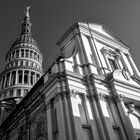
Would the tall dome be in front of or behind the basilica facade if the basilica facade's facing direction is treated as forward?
behind
